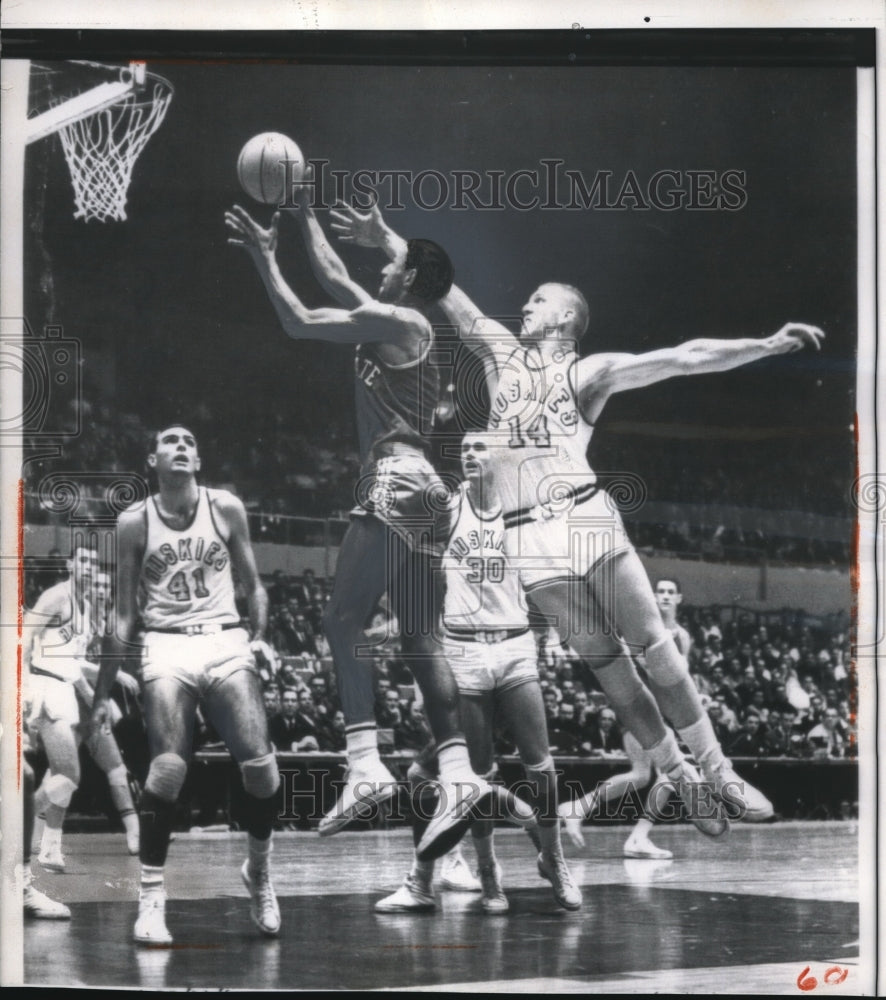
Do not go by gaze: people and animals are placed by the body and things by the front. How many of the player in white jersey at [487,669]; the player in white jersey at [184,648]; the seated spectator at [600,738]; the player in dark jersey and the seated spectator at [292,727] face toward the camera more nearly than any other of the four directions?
4

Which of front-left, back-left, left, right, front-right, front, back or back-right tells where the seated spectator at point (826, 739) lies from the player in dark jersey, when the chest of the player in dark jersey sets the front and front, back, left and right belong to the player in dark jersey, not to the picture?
back

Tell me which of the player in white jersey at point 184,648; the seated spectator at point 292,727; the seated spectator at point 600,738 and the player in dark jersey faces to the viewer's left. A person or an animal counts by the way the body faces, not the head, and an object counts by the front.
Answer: the player in dark jersey

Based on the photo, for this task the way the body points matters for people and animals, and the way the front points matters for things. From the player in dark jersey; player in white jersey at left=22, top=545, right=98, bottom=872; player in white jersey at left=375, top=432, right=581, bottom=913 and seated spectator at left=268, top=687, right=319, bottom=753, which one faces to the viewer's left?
the player in dark jersey

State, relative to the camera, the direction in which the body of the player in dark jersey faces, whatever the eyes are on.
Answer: to the viewer's left
